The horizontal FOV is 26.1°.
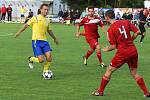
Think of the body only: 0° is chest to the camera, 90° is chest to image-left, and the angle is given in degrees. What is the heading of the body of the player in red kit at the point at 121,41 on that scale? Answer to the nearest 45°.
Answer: approximately 135°
